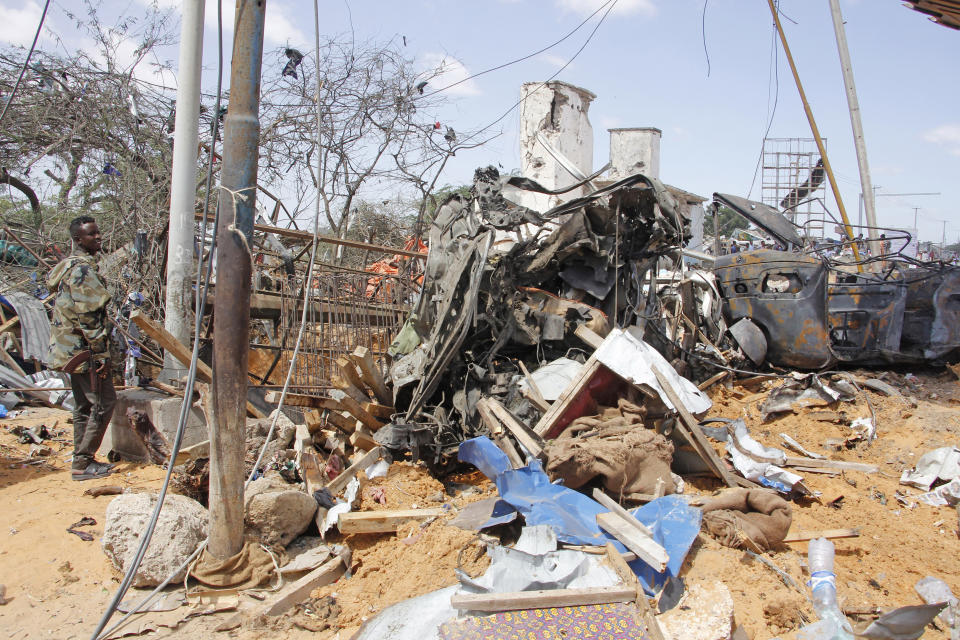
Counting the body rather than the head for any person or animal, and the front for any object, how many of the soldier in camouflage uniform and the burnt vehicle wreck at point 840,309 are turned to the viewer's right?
1

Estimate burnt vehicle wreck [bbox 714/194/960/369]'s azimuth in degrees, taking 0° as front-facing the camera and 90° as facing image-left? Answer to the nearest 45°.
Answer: approximately 90°

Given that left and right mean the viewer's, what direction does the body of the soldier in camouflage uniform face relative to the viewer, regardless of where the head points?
facing to the right of the viewer

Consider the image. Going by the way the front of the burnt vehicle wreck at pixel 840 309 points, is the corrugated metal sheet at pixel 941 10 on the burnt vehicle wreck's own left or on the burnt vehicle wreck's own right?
on the burnt vehicle wreck's own left
